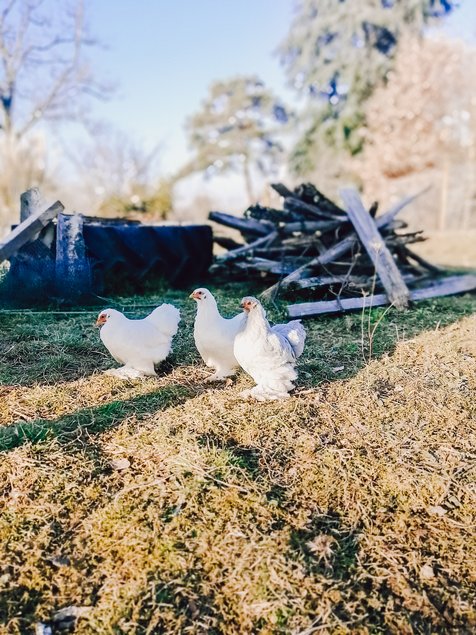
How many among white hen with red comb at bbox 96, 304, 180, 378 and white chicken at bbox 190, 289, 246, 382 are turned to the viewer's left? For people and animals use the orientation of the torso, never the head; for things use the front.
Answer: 2

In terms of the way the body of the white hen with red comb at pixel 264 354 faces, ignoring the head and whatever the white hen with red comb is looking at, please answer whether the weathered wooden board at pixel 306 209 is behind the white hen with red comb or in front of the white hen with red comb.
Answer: behind

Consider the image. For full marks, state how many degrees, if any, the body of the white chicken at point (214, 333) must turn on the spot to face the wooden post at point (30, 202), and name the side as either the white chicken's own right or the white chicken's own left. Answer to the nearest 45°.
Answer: approximately 45° to the white chicken's own right

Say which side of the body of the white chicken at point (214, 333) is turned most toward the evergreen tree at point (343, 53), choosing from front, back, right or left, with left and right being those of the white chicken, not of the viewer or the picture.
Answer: right

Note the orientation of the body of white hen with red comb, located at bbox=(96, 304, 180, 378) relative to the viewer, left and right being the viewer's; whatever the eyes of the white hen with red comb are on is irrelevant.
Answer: facing to the left of the viewer

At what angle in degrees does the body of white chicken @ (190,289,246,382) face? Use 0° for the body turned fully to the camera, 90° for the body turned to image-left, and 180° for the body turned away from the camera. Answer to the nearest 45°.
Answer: approximately 90°

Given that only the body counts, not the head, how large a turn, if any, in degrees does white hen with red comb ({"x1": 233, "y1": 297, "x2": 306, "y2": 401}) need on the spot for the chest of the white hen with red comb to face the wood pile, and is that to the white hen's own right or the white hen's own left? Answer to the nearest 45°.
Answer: approximately 135° to the white hen's own right

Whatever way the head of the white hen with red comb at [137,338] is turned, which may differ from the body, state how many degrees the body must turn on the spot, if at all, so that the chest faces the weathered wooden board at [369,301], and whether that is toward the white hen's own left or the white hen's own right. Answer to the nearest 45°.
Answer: approximately 135° to the white hen's own right

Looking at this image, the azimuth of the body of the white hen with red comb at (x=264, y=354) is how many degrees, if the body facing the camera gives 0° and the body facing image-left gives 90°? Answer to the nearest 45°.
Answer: approximately 45°
